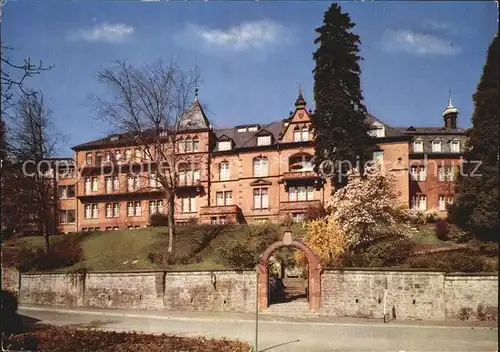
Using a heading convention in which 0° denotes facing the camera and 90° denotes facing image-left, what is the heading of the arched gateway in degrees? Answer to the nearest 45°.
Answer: approximately 0°

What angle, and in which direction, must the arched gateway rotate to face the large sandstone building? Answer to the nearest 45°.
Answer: approximately 180°

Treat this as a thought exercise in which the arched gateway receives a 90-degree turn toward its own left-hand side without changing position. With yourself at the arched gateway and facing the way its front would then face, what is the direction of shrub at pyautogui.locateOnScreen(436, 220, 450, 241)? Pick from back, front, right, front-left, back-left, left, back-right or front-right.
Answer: front-left

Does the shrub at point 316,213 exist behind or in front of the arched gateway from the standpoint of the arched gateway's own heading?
behind

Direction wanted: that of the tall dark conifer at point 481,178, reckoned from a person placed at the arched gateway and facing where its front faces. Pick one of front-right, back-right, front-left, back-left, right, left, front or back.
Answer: left

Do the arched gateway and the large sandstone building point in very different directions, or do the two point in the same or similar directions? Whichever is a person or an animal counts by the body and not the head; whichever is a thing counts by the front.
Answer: same or similar directions

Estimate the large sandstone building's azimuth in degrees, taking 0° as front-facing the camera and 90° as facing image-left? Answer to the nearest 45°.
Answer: approximately 0°

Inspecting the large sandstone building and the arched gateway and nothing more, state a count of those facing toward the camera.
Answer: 2

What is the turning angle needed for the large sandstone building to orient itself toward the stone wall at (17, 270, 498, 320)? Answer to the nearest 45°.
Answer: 0° — it already faces it
